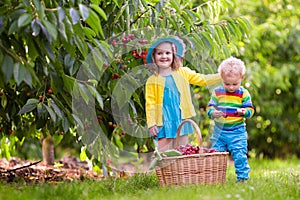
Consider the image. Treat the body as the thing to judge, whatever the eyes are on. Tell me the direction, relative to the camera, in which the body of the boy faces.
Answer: toward the camera

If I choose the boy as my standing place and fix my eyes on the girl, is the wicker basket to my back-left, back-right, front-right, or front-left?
front-left

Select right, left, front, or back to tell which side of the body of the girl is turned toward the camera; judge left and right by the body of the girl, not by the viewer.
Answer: front

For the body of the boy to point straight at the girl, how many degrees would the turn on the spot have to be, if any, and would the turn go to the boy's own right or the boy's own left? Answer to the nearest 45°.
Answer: approximately 45° to the boy's own right

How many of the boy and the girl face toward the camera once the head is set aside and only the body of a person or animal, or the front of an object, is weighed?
2

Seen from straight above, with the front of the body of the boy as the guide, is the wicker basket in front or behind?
in front

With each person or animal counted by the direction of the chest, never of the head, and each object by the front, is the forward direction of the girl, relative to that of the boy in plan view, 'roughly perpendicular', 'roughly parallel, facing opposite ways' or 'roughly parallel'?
roughly parallel

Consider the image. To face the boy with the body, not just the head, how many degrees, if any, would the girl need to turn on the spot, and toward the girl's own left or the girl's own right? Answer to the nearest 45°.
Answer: approximately 90° to the girl's own left

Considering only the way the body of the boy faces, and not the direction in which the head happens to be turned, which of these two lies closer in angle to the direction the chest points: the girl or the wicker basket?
the wicker basket
